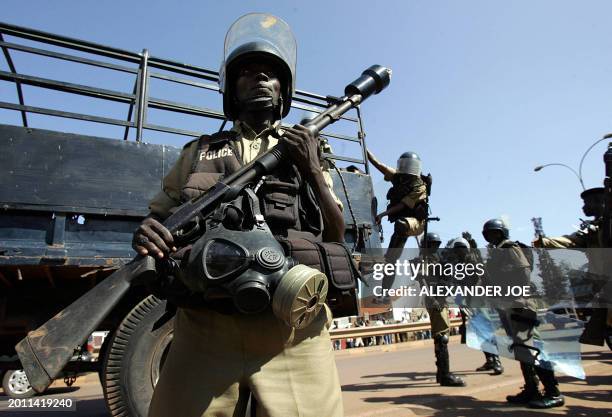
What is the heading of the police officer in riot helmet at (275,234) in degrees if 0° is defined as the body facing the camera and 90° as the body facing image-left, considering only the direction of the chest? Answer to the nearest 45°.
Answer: approximately 0°

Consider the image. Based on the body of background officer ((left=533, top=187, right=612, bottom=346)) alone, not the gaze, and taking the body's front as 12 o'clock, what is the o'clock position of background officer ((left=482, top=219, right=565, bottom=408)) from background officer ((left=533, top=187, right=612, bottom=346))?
background officer ((left=482, top=219, right=565, bottom=408)) is roughly at 11 o'clock from background officer ((left=533, top=187, right=612, bottom=346)).

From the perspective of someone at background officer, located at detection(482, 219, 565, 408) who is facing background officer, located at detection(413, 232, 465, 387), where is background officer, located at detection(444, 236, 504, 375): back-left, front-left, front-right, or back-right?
front-right

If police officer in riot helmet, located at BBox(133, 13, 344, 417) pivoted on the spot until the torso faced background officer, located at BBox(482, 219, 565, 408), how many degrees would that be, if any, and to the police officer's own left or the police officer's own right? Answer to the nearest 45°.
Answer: approximately 135° to the police officer's own left

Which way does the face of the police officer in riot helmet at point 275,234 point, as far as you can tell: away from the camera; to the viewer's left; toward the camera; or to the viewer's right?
toward the camera

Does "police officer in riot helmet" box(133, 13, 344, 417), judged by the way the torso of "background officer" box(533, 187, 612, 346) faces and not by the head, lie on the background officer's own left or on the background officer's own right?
on the background officer's own left

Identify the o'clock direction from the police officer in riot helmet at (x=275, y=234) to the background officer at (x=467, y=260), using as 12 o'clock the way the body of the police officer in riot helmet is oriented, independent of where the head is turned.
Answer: The background officer is roughly at 7 o'clock from the police officer in riot helmet.

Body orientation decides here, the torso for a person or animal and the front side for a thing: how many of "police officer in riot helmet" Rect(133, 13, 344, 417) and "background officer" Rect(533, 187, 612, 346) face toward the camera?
1

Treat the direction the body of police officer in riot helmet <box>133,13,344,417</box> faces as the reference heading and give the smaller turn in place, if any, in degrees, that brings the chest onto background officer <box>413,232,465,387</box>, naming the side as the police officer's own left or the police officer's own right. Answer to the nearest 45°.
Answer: approximately 135° to the police officer's own left

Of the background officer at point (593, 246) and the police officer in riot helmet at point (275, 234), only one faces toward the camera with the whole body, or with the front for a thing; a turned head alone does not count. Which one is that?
the police officer in riot helmet

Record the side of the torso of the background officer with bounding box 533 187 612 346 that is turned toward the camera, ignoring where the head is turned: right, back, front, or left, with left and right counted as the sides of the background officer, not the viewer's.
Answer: left
